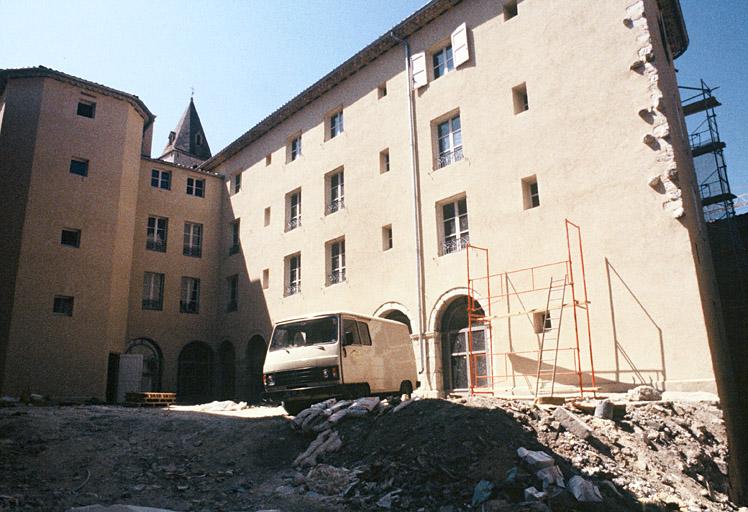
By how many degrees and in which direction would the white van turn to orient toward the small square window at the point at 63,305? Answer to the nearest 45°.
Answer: approximately 90° to its right

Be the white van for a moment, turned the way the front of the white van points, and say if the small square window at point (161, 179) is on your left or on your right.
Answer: on your right

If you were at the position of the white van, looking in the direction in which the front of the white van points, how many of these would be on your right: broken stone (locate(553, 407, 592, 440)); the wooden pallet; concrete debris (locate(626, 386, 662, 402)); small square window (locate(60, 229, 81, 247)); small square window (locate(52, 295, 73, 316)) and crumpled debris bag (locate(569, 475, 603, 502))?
3

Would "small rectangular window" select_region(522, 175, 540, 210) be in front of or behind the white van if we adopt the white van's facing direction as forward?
behind

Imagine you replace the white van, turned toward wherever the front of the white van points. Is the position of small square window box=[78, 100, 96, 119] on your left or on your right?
on your right

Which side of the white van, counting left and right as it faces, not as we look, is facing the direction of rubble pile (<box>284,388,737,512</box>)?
left

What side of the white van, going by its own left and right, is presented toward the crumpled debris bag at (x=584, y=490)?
left

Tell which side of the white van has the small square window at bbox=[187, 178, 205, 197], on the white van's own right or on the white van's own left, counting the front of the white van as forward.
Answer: on the white van's own right

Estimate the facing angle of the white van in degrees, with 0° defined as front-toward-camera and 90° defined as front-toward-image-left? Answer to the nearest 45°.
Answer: approximately 45°

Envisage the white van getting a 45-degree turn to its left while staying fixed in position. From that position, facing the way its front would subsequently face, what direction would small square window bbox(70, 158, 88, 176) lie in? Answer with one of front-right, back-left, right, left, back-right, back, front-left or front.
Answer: back-right

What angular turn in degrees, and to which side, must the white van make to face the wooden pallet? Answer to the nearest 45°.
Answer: approximately 90° to its right
